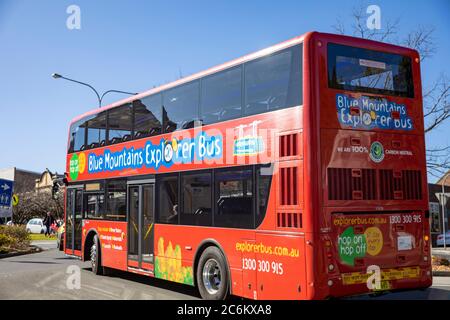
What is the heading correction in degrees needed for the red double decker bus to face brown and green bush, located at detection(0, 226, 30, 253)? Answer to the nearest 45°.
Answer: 0° — it already faces it

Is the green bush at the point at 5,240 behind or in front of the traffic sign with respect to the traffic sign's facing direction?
in front

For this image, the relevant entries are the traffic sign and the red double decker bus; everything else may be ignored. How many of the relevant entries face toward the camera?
1

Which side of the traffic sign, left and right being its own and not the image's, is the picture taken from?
front

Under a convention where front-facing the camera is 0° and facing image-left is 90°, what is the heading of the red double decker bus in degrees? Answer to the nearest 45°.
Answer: approximately 135°

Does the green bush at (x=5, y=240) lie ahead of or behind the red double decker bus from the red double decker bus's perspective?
ahead

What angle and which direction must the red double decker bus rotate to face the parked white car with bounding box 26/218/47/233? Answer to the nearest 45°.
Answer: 0° — it already faces it

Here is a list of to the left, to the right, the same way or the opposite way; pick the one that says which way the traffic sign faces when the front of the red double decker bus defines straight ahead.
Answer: the opposite way
